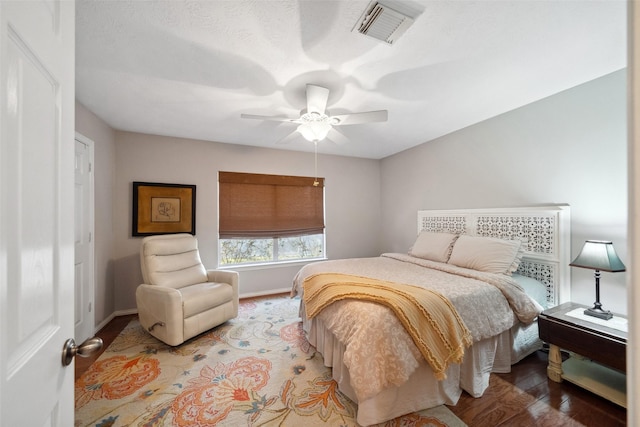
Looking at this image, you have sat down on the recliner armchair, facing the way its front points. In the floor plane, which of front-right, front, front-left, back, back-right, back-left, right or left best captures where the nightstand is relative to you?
front

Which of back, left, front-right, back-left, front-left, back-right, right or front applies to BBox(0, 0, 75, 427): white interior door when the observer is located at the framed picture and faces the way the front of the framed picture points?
front-right

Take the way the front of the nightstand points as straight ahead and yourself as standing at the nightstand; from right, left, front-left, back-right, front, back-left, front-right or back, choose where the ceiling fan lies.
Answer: front

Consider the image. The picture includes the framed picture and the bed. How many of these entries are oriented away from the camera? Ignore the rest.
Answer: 0

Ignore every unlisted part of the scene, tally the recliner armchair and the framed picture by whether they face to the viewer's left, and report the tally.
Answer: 0

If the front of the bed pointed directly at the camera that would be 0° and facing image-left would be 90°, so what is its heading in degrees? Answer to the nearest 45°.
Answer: approximately 45°

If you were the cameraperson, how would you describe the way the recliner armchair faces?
facing the viewer and to the right of the viewer

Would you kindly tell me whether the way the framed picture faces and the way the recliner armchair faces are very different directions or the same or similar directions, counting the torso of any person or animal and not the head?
same or similar directions

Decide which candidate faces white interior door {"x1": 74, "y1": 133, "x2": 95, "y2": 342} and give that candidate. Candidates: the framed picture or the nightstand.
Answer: the nightstand

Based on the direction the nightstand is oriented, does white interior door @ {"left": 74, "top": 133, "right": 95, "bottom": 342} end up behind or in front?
in front

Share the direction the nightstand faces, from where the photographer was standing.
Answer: facing the viewer and to the left of the viewer
